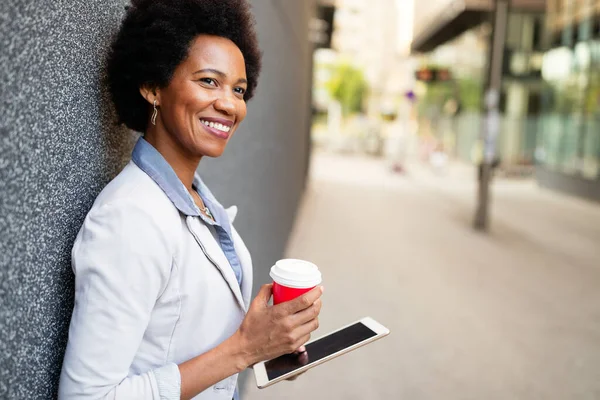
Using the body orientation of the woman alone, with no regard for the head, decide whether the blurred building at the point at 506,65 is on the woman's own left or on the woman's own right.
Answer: on the woman's own left

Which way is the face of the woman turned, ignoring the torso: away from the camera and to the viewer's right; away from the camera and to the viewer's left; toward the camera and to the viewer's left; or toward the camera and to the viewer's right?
toward the camera and to the viewer's right

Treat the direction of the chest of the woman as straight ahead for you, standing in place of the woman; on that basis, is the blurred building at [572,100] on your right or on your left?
on your left

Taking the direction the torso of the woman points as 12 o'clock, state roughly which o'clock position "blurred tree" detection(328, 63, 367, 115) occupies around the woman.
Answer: The blurred tree is roughly at 8 o'clock from the woman.

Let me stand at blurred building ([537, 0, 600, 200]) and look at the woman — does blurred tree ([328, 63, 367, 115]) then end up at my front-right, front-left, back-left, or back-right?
back-right

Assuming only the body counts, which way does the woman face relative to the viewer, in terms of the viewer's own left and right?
facing the viewer and to the right of the viewer
